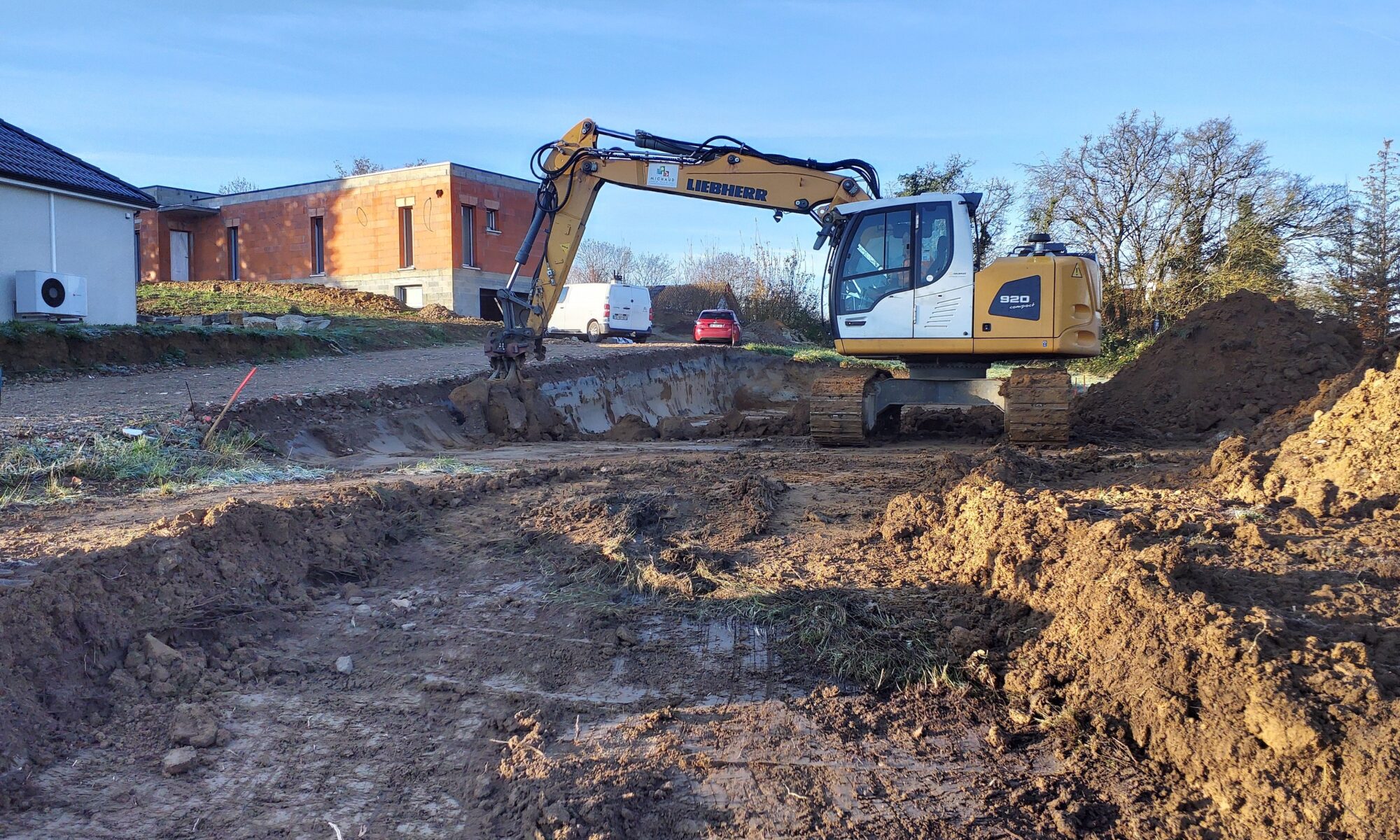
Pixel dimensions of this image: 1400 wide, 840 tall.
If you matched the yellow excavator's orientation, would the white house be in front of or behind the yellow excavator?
in front

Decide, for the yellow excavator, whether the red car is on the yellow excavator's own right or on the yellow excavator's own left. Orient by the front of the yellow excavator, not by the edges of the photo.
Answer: on the yellow excavator's own right

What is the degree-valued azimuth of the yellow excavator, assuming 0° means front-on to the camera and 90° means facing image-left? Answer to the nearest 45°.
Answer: approximately 90°
